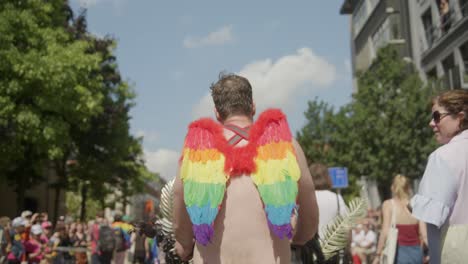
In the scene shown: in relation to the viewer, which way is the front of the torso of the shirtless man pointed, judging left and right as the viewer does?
facing away from the viewer

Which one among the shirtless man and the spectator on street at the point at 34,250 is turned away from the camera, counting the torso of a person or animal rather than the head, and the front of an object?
the shirtless man

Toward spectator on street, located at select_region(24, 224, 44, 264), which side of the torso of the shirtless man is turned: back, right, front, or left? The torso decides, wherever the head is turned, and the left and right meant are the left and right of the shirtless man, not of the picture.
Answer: front

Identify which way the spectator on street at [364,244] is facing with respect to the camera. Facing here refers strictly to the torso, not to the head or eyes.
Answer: toward the camera

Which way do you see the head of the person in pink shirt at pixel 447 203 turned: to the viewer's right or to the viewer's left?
to the viewer's left

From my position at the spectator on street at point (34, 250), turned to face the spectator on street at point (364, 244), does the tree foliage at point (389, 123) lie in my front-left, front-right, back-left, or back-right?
front-left

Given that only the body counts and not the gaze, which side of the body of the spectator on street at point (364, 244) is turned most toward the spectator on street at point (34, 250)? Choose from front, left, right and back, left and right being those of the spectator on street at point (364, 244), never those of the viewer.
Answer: right

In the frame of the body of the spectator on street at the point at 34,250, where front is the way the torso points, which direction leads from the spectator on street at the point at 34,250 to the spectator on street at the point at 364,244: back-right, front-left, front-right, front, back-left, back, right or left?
front-left

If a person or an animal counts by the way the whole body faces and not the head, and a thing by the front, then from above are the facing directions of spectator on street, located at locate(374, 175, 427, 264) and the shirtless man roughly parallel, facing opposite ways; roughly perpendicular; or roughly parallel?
roughly parallel

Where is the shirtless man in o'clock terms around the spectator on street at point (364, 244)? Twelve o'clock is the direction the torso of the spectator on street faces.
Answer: The shirtless man is roughly at 12 o'clock from the spectator on street.

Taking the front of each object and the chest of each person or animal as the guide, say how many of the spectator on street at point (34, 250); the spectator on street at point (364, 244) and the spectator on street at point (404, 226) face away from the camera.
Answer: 1

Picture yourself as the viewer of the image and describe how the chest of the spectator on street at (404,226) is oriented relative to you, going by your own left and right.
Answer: facing away from the viewer

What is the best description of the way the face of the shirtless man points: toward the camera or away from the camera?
away from the camera

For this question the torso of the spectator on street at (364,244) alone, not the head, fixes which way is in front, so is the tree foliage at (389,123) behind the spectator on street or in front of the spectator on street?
behind
